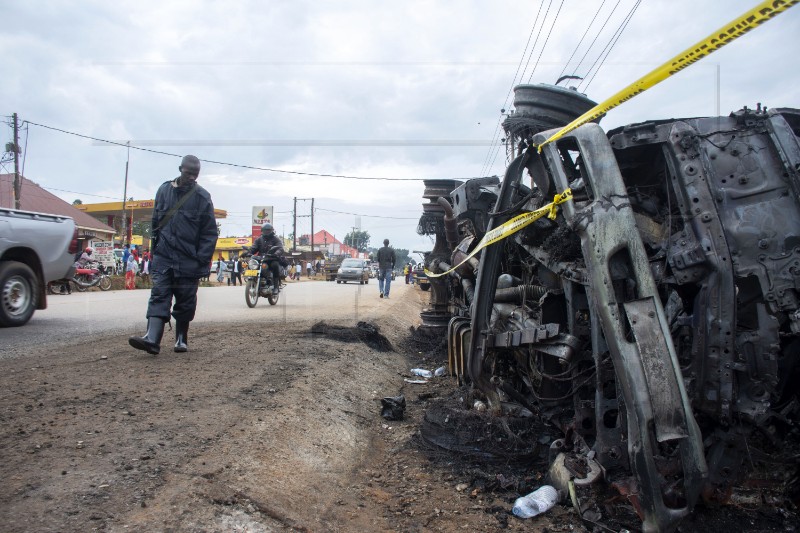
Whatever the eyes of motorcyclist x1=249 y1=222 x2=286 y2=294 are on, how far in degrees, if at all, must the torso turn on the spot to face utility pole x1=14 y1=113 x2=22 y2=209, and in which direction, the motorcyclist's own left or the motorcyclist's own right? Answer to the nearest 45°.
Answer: approximately 90° to the motorcyclist's own right

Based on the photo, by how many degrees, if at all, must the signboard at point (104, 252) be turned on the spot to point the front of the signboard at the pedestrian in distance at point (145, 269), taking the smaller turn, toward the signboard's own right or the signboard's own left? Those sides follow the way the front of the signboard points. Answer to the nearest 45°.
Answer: approximately 45° to the signboard's own left

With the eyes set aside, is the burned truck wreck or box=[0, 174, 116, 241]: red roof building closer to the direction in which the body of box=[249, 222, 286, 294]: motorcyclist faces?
the burned truck wreck

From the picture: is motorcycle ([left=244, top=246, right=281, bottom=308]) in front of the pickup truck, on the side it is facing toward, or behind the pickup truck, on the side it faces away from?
behind

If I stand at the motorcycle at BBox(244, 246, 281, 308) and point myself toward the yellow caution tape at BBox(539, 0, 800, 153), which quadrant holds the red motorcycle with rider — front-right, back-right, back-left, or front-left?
back-right

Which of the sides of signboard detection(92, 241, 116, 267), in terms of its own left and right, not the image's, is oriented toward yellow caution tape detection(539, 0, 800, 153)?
front

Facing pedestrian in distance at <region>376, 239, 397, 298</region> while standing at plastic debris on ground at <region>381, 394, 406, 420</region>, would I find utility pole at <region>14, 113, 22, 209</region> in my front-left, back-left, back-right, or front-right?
front-left

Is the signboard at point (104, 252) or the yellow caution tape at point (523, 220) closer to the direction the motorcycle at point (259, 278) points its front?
the yellow caution tape

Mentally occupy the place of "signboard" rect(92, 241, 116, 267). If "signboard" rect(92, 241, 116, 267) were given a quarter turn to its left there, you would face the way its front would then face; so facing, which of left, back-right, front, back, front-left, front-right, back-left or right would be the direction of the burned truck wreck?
right

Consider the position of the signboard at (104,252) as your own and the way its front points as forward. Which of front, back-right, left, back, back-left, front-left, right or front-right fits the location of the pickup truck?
front

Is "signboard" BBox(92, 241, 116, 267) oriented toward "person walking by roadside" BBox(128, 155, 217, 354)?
yes

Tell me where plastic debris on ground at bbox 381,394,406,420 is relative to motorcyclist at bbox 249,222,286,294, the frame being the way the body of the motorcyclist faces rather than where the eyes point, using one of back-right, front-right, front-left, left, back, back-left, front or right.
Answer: front-left

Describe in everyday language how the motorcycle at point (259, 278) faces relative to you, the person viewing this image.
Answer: facing the viewer and to the left of the viewer

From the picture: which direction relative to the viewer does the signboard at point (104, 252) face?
toward the camera
